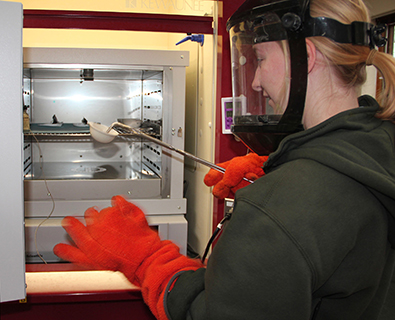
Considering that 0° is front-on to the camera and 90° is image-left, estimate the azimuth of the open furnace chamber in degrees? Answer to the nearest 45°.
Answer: approximately 0°

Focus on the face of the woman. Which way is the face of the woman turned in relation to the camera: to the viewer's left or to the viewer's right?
to the viewer's left

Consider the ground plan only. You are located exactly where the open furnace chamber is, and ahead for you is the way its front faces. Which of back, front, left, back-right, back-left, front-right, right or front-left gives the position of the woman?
front
